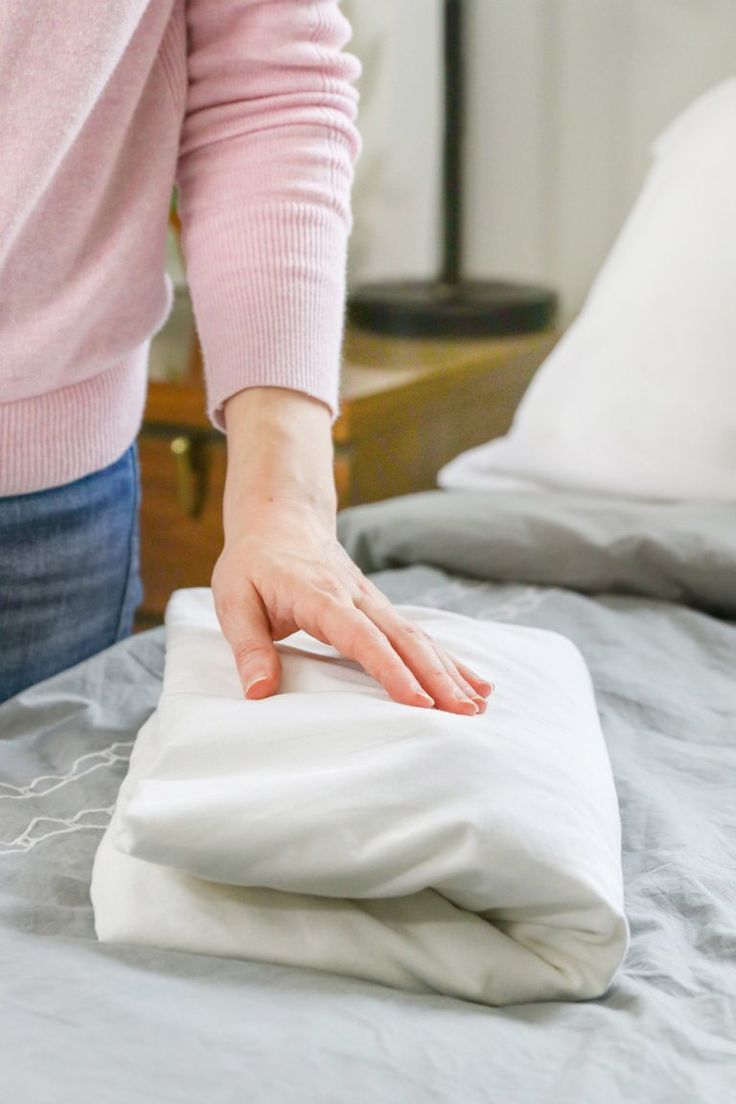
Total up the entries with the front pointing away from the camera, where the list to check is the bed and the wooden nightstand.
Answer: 0

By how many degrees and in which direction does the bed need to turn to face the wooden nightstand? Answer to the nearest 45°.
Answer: approximately 135° to its right

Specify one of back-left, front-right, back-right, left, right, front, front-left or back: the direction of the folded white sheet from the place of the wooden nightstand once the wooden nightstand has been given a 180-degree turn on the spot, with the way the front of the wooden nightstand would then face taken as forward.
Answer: back-right

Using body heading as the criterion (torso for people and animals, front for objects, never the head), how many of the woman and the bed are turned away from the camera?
0

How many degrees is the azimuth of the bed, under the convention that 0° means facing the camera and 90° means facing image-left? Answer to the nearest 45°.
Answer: approximately 45°

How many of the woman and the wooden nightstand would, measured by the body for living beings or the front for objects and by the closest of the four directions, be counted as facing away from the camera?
0
